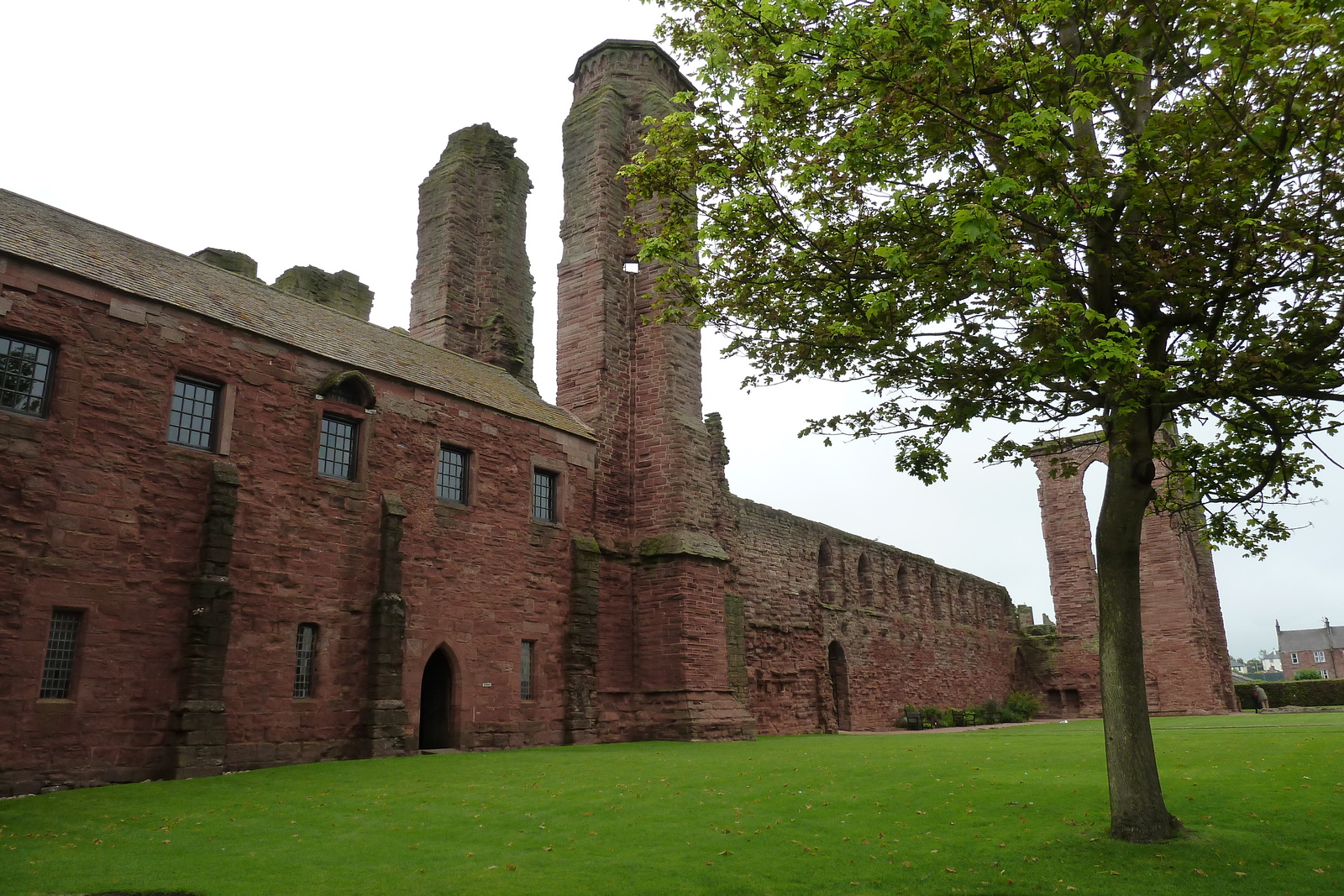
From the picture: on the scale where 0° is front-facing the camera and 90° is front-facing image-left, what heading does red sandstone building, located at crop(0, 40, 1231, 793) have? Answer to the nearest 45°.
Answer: approximately 315°

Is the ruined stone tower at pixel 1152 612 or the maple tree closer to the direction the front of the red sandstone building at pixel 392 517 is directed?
the maple tree

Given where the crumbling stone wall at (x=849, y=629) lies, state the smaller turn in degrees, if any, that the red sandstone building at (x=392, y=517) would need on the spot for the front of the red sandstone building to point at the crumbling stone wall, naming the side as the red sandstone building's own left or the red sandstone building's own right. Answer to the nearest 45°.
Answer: approximately 90° to the red sandstone building's own left

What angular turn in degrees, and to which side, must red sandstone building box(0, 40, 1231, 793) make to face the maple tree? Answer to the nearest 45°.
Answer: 0° — it already faces it

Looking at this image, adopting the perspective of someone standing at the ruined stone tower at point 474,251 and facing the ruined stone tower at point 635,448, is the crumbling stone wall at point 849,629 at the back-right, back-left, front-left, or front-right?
front-left

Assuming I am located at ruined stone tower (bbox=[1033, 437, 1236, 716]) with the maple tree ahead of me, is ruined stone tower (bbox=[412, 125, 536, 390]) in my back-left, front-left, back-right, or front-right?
front-right

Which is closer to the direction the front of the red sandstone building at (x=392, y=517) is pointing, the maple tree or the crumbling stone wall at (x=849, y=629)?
the maple tree

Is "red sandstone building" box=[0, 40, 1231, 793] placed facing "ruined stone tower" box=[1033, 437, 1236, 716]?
no
